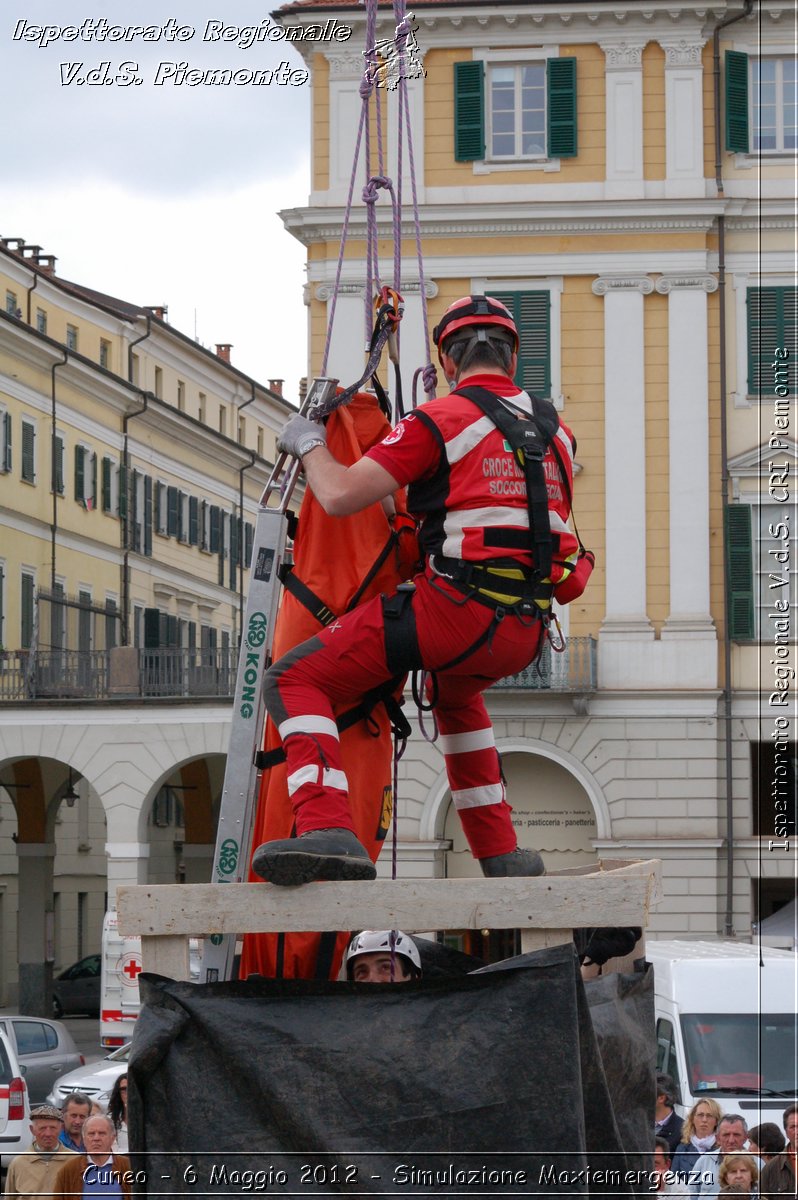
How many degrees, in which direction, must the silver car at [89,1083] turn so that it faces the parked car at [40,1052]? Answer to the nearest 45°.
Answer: approximately 135° to its right

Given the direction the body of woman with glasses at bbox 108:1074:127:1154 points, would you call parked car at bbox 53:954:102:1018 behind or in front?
behind

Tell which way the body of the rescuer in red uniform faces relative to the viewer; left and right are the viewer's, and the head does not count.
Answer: facing away from the viewer and to the left of the viewer

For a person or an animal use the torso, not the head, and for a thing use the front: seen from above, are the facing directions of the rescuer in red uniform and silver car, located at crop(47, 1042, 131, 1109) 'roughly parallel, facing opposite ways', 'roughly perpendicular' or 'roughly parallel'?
roughly perpendicular

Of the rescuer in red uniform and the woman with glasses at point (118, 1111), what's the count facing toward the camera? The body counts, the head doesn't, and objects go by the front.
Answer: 1

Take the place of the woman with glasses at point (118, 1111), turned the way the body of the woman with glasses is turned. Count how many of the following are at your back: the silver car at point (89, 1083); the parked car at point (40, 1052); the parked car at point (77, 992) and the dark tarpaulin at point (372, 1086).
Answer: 3
